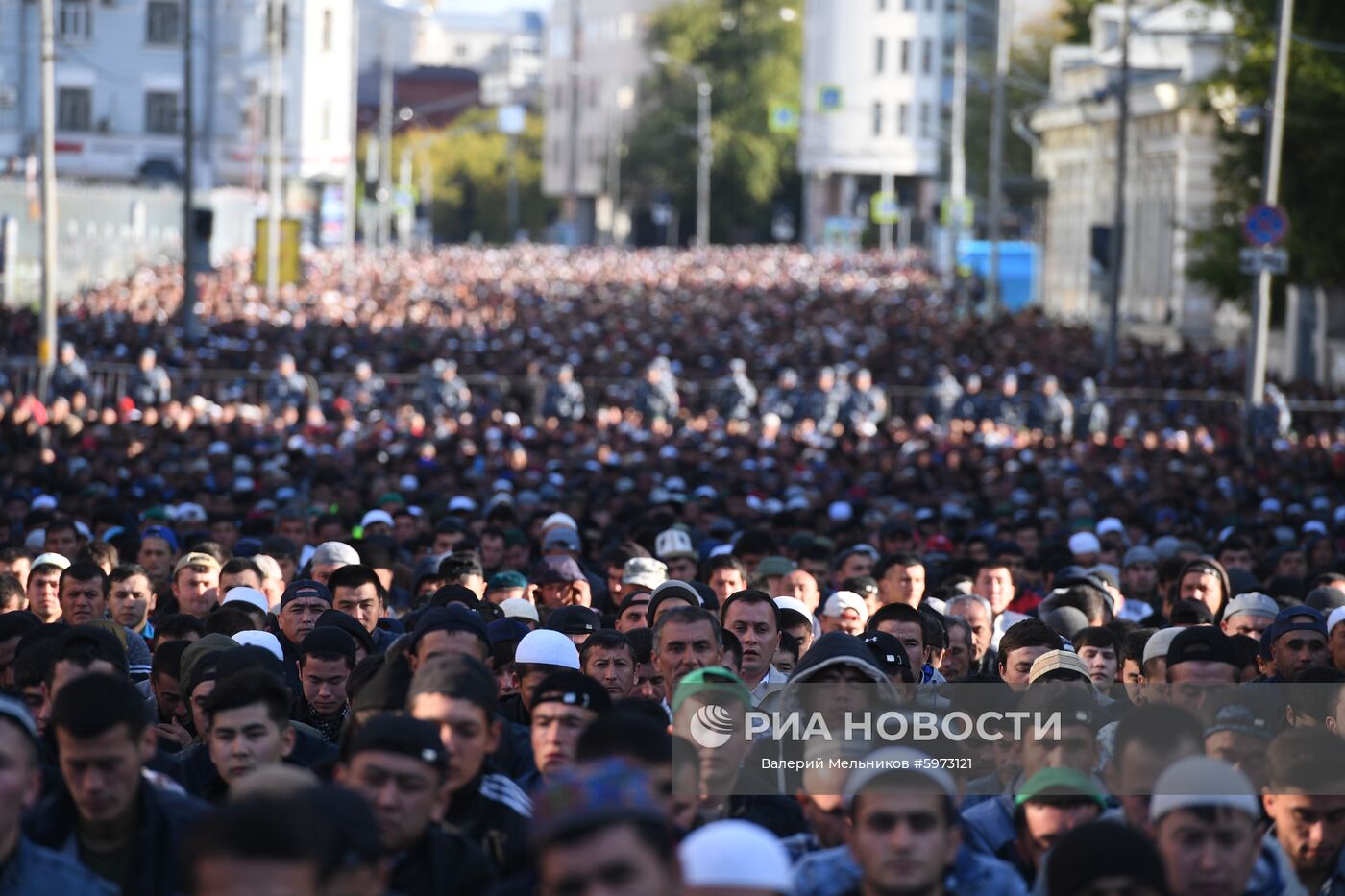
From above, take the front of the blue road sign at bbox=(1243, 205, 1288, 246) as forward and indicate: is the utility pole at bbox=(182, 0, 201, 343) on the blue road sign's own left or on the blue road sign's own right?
on the blue road sign's own right

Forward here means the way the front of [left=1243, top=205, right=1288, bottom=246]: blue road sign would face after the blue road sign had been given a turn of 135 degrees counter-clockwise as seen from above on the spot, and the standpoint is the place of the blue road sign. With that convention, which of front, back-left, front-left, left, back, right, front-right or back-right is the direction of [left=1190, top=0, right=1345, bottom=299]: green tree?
front-left

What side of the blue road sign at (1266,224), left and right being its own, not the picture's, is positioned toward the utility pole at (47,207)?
right

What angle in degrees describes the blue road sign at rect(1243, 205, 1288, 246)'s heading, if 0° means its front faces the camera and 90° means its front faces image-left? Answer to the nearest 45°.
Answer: approximately 0°
